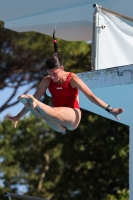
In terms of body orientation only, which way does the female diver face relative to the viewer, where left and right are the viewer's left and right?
facing the viewer and to the left of the viewer
